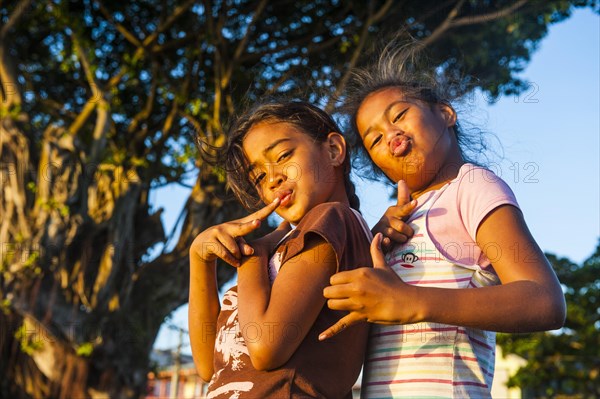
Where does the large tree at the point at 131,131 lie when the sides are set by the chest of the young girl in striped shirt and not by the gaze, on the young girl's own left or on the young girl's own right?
on the young girl's own right

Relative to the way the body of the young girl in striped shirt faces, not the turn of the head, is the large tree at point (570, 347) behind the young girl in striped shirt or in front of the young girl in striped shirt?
behind

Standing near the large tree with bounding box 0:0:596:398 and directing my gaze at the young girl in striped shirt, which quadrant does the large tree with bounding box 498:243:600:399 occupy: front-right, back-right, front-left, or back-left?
back-left

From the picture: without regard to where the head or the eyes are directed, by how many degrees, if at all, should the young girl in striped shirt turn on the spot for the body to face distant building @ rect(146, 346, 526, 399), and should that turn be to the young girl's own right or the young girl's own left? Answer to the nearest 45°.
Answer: approximately 135° to the young girl's own right

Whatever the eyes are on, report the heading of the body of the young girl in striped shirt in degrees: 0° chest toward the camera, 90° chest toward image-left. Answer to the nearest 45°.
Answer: approximately 45°
